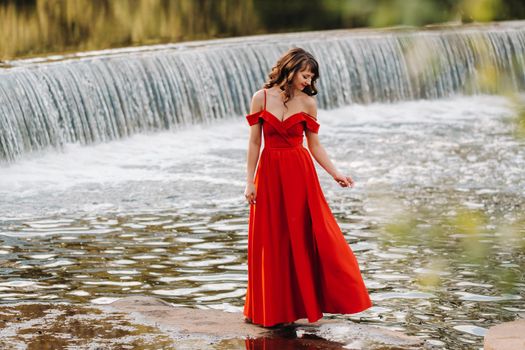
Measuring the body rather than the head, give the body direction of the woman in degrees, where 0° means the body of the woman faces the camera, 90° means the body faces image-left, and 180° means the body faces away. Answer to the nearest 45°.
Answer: approximately 0°

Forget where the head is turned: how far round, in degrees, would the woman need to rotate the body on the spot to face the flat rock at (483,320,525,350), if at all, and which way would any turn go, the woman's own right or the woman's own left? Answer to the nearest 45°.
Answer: approximately 90° to the woman's own left

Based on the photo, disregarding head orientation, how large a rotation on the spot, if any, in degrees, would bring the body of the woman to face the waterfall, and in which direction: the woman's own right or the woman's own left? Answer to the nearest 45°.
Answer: approximately 180°

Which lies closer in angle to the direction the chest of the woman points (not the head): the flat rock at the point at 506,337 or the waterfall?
the flat rock

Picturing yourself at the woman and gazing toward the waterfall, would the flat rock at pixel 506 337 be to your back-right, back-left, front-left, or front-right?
back-right
